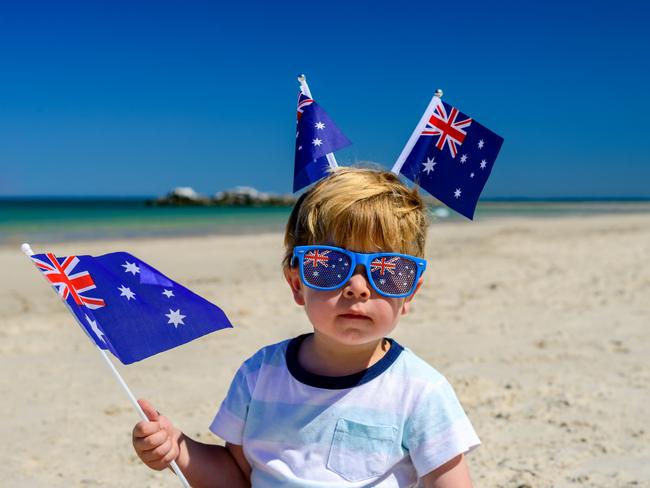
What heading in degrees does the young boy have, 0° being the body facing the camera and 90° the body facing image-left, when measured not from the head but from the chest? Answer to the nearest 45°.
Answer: approximately 0°
